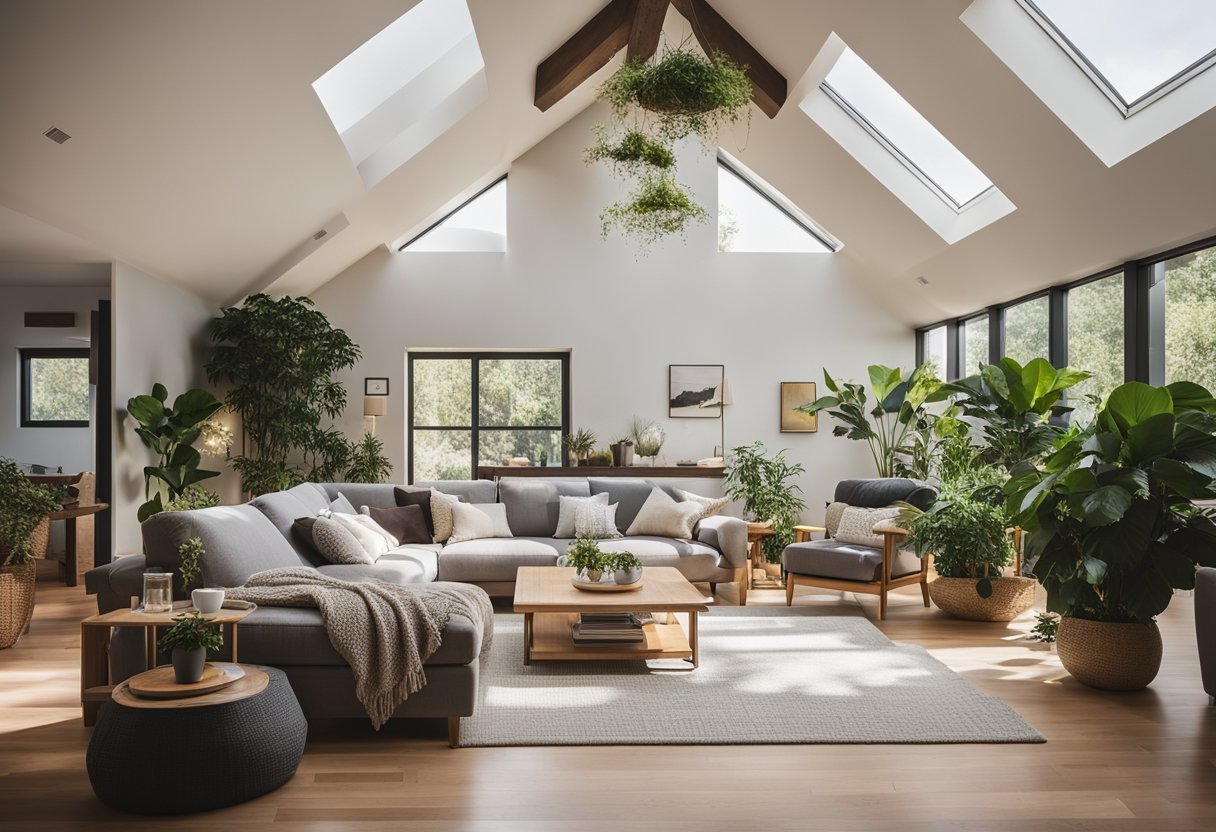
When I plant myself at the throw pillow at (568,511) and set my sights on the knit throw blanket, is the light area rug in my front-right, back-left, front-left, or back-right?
front-left

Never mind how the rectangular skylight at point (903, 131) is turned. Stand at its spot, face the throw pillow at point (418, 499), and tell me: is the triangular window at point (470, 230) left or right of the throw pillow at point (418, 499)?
right

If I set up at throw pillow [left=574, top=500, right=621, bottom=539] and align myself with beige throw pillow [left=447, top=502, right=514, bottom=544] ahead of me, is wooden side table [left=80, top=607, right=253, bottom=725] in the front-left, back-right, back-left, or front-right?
front-left

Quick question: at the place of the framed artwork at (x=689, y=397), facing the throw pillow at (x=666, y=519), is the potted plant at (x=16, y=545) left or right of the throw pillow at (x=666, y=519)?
right

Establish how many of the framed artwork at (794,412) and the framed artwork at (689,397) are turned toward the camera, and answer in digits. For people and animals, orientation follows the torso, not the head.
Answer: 2

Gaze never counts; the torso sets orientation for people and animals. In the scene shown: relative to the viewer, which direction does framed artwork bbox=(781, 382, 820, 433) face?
toward the camera

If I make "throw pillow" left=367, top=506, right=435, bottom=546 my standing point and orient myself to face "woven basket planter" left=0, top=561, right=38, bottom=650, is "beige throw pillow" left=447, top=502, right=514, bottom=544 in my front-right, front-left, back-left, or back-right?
back-left

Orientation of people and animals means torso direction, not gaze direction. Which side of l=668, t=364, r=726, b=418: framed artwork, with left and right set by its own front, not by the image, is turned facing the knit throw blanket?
front

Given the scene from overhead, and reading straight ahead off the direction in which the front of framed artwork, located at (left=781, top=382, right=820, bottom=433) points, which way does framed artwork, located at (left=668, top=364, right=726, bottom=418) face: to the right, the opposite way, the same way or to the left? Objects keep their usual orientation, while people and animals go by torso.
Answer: the same way

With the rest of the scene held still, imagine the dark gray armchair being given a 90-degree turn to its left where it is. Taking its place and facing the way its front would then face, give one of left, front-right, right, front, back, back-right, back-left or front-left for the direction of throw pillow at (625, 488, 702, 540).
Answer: back-right

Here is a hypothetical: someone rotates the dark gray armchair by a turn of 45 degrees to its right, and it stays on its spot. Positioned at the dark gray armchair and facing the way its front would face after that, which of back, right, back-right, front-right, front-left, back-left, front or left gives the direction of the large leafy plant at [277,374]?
front

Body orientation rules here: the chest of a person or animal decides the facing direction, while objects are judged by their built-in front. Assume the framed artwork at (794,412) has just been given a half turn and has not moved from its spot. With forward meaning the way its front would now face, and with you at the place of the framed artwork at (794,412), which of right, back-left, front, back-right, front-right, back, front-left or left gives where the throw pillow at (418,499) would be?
back-left

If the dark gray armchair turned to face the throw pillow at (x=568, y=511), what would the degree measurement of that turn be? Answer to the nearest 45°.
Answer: approximately 45° to its right

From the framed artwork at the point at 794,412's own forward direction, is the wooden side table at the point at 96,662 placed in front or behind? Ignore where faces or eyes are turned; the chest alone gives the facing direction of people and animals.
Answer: in front

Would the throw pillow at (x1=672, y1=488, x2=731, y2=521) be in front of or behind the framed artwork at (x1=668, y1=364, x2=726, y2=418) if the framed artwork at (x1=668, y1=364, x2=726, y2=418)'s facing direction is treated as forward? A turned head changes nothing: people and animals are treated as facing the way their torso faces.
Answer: in front

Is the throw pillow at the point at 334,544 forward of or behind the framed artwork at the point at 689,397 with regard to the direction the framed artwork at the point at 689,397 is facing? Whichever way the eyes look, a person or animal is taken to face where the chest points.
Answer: forward

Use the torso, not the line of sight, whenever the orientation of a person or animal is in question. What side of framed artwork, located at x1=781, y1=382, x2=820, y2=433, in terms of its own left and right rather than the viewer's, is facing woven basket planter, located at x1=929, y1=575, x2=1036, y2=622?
front

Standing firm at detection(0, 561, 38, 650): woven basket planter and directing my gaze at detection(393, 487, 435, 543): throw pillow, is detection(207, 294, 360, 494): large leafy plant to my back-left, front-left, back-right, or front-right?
front-left

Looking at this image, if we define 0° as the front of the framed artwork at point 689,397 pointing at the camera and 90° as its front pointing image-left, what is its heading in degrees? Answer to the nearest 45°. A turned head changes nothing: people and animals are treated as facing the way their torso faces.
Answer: approximately 0°
